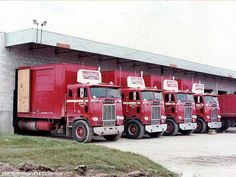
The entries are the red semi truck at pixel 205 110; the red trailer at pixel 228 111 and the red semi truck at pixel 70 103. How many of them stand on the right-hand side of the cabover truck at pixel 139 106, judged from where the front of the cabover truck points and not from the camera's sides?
1

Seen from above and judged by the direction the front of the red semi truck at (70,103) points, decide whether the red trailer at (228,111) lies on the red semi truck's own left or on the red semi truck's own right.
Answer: on the red semi truck's own left

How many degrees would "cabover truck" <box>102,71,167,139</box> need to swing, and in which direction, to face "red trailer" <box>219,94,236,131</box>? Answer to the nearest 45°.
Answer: approximately 90° to its left

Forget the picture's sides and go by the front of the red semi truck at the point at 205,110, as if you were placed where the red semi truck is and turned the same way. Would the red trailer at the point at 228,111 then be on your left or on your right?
on your left

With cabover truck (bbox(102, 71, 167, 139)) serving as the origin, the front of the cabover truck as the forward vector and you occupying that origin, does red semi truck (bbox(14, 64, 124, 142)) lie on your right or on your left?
on your right

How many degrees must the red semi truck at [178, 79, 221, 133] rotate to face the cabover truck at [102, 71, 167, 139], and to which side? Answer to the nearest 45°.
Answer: approximately 90° to its right

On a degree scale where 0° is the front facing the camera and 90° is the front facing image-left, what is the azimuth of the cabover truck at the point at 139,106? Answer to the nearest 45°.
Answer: approximately 315°

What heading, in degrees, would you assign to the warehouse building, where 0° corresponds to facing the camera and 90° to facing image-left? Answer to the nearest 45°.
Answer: approximately 315°

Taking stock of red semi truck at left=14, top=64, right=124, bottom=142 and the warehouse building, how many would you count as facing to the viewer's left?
0

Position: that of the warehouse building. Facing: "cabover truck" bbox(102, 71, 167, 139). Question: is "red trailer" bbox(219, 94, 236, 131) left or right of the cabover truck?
left

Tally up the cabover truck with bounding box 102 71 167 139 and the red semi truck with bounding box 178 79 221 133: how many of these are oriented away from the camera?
0

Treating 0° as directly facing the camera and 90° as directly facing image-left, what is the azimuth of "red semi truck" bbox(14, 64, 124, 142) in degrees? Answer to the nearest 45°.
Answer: approximately 315°
